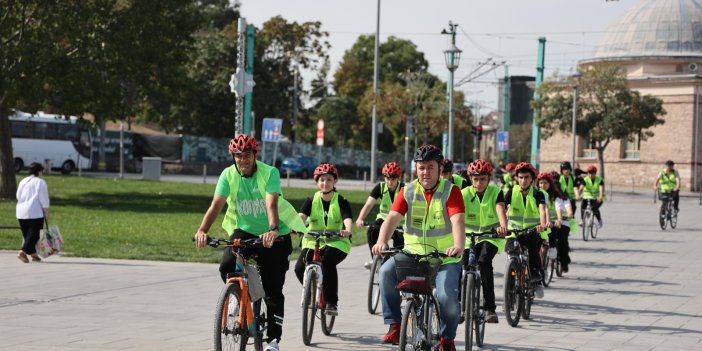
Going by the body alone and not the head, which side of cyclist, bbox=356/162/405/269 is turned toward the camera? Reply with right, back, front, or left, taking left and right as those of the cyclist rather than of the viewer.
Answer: front

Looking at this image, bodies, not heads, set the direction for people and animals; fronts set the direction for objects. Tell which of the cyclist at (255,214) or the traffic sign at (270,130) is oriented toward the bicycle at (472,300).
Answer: the traffic sign

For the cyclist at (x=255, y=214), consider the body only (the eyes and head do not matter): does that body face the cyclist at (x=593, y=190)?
no

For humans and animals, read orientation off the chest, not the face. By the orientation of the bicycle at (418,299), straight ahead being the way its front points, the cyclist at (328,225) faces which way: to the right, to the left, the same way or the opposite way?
the same way

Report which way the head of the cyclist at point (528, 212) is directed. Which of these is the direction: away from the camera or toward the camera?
toward the camera

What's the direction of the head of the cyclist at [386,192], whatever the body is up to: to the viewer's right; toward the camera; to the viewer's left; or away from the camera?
toward the camera

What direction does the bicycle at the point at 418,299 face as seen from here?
toward the camera

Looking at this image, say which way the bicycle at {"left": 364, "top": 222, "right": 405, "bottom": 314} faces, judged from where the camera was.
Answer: facing the viewer and to the left of the viewer

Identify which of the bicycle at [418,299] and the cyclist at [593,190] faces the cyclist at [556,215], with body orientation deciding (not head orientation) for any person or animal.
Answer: the cyclist at [593,190]

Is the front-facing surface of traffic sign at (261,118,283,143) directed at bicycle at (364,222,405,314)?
yes

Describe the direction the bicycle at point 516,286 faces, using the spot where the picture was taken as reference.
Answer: facing the viewer

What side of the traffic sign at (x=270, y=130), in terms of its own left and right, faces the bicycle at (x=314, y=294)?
front

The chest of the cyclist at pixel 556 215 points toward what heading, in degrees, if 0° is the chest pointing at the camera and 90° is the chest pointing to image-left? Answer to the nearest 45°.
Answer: approximately 45°

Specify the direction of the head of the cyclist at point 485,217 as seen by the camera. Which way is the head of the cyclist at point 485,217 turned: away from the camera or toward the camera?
toward the camera

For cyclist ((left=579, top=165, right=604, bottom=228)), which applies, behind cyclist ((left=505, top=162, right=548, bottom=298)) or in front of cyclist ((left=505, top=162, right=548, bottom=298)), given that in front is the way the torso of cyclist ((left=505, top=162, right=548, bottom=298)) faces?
behind

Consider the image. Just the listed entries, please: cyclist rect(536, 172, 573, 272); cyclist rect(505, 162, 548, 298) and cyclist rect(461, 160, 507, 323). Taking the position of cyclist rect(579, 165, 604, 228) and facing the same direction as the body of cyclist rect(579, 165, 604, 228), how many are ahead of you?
3

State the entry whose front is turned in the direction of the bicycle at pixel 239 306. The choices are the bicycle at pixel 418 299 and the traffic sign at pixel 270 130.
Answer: the traffic sign

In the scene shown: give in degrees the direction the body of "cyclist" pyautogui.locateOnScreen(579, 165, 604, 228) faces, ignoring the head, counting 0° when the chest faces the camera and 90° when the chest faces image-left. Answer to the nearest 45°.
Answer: approximately 0°

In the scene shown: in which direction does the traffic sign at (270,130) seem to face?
toward the camera
